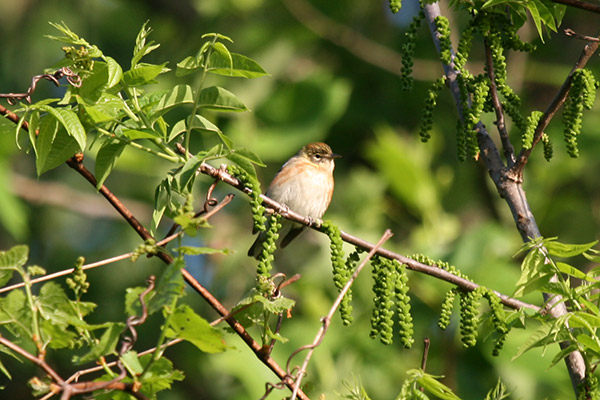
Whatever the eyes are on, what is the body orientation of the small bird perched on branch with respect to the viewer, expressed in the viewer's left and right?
facing the viewer and to the right of the viewer
